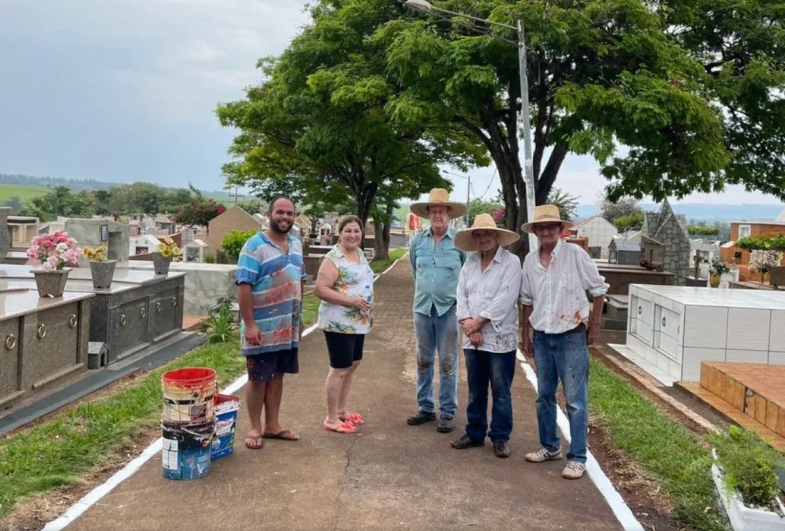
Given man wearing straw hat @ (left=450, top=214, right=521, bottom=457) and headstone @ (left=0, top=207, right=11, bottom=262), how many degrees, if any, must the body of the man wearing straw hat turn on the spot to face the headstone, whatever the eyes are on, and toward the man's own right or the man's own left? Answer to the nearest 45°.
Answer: approximately 90° to the man's own right

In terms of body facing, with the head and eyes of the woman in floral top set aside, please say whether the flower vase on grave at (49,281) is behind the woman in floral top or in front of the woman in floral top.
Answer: behind
